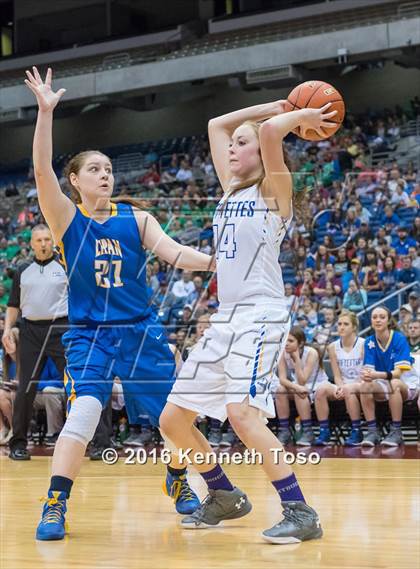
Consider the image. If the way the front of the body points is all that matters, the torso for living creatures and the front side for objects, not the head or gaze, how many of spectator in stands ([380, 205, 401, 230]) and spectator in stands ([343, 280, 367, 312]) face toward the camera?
2

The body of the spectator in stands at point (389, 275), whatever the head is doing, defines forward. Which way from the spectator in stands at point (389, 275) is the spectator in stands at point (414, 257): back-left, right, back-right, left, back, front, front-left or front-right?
back

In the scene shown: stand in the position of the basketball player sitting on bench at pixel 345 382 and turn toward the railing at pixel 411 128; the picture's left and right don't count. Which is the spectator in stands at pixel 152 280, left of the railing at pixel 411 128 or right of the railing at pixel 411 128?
left

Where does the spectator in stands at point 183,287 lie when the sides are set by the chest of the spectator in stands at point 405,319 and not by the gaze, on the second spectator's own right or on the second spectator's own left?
on the second spectator's own right

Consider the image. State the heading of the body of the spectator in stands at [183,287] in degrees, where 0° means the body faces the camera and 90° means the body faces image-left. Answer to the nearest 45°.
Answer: approximately 0°

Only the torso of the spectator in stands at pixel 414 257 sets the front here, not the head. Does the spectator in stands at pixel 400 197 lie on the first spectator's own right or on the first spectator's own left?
on the first spectator's own right

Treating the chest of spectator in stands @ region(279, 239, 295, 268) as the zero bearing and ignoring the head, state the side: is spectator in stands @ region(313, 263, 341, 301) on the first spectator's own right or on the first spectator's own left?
on the first spectator's own left

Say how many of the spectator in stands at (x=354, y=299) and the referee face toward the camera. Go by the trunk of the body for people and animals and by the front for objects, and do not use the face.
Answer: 2

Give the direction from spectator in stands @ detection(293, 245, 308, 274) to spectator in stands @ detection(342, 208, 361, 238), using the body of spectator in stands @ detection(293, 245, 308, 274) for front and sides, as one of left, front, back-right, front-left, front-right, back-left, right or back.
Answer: back

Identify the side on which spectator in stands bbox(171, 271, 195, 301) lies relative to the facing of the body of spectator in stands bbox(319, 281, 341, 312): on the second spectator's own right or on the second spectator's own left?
on the second spectator's own right

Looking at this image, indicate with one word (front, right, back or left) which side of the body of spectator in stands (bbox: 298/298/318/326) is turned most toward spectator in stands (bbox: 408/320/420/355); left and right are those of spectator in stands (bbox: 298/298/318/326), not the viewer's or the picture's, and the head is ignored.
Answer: left
